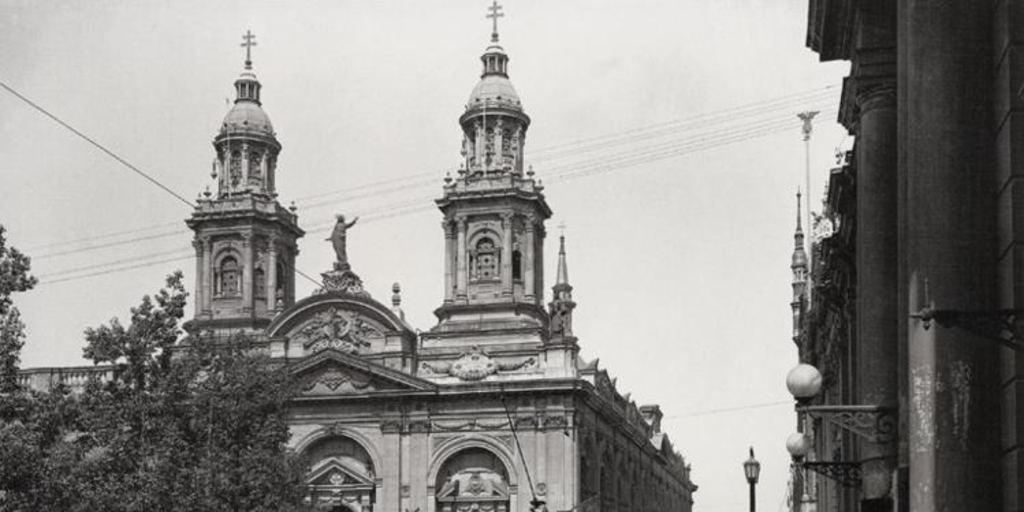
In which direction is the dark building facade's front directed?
to the viewer's left

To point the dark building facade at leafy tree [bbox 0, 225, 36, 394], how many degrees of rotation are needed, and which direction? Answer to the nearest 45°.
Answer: approximately 45° to its right

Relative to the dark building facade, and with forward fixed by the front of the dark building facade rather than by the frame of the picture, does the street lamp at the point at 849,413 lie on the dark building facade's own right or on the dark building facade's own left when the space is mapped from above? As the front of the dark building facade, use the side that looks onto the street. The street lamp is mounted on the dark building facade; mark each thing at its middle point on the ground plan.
on the dark building facade's own right
